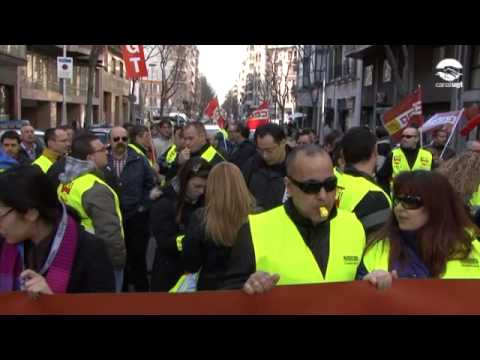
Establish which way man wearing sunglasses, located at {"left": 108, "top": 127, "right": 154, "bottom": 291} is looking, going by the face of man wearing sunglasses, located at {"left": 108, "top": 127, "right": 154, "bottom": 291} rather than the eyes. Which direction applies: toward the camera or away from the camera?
toward the camera

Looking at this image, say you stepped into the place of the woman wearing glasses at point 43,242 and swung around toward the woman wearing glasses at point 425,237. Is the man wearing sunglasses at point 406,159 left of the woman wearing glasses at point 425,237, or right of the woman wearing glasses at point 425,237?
left

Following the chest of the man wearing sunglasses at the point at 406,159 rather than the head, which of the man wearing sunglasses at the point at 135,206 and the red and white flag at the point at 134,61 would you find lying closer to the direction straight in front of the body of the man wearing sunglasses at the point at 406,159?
the man wearing sunglasses

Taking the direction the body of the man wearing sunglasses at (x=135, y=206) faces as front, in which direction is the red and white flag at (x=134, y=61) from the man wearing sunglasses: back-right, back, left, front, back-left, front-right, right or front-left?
back-right

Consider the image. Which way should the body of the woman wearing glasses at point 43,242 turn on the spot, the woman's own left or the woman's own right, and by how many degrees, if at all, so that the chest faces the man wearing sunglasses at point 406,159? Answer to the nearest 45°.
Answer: approximately 180°

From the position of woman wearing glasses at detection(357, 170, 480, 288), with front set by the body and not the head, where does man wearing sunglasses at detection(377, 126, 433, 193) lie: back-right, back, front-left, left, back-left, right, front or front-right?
back-right

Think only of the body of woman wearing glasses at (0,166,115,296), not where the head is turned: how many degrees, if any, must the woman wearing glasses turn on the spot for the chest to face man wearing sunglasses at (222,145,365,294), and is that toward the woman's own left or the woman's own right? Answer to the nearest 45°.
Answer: approximately 135° to the woman's own left

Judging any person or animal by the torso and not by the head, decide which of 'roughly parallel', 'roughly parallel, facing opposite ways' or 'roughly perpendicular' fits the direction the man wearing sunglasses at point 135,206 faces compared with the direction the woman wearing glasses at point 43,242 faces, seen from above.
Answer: roughly parallel

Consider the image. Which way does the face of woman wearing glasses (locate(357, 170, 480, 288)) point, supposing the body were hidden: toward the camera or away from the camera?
toward the camera

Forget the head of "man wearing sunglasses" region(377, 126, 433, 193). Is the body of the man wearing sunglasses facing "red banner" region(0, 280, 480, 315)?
yes

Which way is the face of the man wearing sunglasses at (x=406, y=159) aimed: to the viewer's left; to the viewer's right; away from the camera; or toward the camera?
toward the camera

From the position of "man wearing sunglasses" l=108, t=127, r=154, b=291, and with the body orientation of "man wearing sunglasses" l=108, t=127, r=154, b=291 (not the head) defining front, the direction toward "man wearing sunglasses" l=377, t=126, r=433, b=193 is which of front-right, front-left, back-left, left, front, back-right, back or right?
back-left

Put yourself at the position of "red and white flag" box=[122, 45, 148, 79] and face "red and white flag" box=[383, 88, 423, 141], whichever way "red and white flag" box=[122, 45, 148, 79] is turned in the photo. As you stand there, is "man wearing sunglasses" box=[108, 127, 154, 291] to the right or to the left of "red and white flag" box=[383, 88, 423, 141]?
right

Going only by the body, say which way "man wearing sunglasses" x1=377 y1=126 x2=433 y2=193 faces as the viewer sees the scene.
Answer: toward the camera

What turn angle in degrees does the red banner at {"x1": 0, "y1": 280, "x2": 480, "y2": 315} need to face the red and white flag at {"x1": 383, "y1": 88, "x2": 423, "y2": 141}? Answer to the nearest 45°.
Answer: approximately 180°

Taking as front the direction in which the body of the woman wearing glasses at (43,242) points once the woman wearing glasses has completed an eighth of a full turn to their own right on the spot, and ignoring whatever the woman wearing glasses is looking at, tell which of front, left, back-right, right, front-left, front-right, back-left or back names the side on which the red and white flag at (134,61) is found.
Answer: right

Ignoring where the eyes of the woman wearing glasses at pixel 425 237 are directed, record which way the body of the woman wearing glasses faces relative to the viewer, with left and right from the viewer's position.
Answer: facing the viewer and to the left of the viewer
